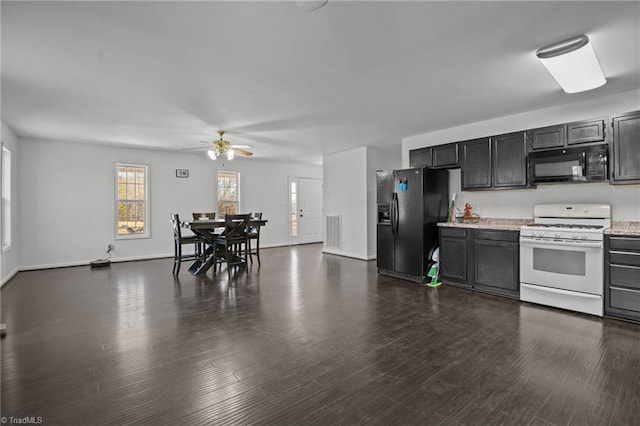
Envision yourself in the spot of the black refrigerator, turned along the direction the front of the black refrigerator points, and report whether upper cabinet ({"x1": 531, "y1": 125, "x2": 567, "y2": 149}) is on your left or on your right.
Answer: on your left

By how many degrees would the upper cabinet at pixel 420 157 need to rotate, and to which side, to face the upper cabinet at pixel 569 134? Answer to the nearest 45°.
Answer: approximately 90° to its left

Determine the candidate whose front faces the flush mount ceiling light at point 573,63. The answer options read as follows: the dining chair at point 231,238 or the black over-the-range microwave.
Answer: the black over-the-range microwave

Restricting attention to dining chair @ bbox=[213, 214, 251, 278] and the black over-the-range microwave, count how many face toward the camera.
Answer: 1

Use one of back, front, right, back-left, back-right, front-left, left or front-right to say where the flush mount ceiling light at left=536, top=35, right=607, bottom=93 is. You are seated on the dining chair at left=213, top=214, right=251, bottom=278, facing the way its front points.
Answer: back

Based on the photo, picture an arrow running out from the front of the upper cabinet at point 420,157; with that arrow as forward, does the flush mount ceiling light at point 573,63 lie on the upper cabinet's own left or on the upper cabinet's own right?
on the upper cabinet's own left

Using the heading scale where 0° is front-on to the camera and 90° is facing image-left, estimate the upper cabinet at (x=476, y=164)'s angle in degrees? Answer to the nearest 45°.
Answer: approximately 45°

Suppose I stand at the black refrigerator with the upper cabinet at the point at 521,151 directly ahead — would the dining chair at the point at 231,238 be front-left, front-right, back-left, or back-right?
back-right
